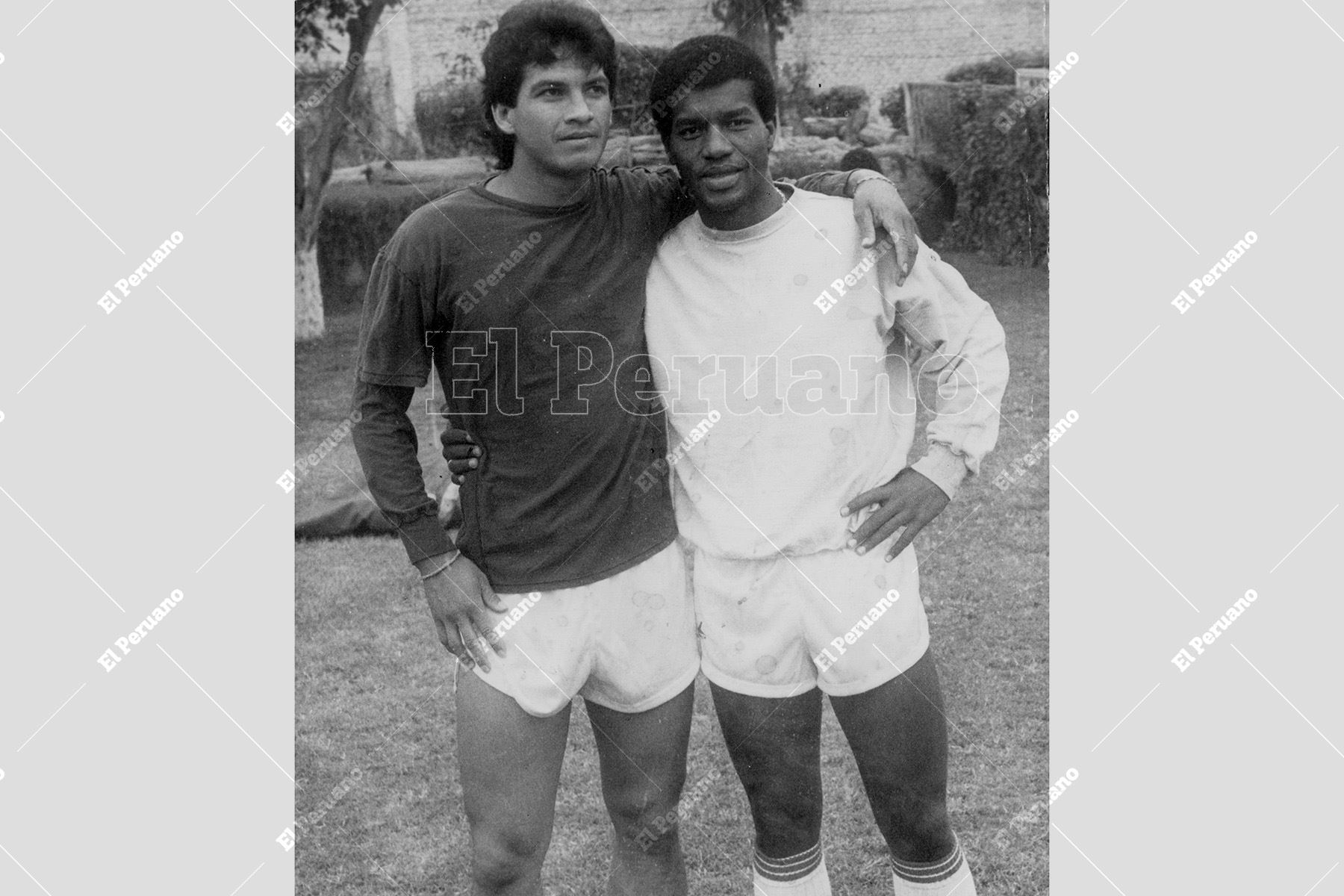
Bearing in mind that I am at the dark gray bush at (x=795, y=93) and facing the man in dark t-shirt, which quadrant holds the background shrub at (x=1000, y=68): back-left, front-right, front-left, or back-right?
back-left

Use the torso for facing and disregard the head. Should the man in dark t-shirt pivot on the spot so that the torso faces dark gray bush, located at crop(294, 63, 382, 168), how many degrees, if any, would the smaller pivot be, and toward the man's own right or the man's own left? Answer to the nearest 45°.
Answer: approximately 135° to the man's own right

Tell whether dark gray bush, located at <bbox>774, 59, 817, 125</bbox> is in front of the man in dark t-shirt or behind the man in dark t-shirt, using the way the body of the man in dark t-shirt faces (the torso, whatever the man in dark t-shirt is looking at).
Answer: behind

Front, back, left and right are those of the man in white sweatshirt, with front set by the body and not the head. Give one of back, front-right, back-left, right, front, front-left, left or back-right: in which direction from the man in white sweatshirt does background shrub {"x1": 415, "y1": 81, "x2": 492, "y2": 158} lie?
back-right

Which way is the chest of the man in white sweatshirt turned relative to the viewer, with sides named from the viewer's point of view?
facing the viewer

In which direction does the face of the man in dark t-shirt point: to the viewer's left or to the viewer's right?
to the viewer's right

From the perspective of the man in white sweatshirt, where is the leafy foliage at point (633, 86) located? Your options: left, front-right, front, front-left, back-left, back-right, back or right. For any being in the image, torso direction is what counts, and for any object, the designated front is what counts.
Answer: back-right

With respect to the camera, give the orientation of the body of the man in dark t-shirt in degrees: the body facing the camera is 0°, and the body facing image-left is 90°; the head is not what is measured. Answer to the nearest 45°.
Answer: approximately 0°

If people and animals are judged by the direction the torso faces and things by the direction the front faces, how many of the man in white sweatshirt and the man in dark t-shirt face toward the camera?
2

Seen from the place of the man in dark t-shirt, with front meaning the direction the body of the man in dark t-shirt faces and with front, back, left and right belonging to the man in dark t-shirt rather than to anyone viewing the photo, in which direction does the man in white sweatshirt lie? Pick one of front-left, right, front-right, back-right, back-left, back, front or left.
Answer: left

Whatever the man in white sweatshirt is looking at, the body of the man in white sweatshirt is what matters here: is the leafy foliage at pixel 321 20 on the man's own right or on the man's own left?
on the man's own right

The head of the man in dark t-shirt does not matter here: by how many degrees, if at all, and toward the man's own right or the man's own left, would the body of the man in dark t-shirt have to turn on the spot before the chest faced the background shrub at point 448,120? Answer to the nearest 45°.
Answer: approximately 180°
